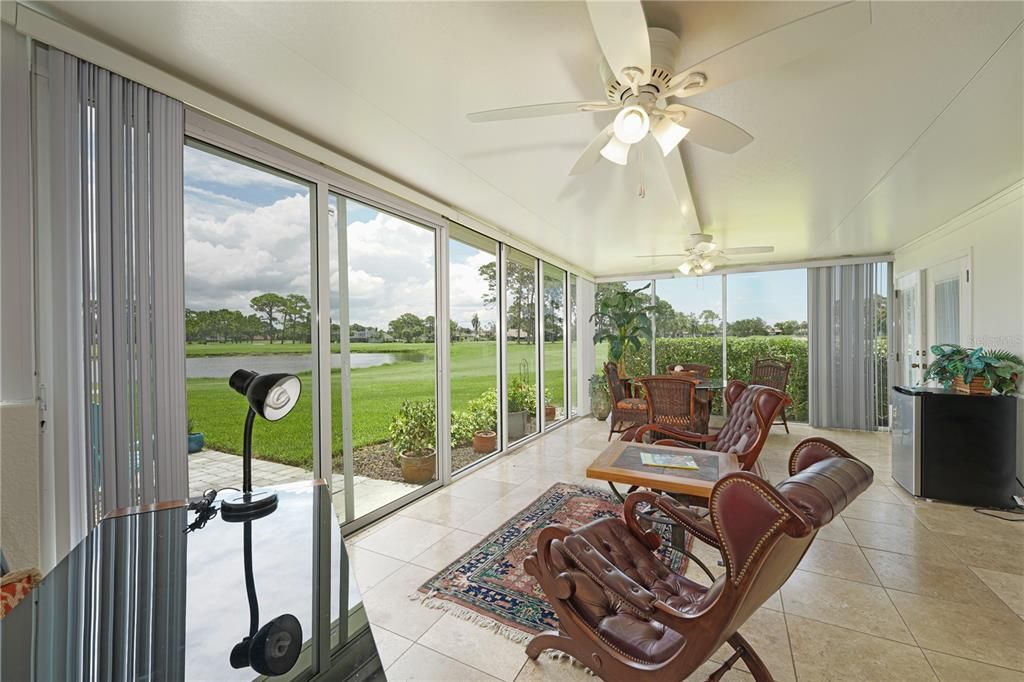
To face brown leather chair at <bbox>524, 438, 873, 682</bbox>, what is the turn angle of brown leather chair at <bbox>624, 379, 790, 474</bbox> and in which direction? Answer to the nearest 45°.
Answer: approximately 45° to its left

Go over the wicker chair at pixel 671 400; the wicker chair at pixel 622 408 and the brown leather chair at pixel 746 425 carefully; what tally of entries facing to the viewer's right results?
1

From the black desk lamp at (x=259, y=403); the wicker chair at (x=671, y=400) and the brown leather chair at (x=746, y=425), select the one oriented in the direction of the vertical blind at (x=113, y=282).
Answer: the brown leather chair

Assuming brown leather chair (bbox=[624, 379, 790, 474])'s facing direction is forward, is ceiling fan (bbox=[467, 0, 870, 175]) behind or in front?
in front

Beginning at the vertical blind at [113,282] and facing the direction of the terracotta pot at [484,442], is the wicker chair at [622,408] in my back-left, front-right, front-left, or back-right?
front-right

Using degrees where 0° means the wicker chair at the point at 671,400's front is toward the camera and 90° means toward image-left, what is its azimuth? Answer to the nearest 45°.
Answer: approximately 180°

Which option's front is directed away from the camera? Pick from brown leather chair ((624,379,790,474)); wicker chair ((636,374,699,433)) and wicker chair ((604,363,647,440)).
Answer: wicker chair ((636,374,699,433))

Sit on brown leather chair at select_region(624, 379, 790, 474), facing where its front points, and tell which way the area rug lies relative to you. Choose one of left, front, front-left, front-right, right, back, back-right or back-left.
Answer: front

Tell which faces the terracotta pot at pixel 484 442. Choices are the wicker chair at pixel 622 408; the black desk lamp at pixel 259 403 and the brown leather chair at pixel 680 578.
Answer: the brown leather chair

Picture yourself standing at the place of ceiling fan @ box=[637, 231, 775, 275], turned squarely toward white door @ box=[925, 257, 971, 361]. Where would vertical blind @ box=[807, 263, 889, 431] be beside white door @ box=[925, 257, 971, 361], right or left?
left

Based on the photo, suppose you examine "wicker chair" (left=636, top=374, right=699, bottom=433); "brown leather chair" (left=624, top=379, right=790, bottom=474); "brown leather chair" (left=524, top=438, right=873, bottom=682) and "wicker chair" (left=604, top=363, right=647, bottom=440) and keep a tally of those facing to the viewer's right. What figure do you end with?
1

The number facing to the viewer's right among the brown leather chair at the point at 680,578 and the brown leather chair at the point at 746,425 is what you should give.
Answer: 0

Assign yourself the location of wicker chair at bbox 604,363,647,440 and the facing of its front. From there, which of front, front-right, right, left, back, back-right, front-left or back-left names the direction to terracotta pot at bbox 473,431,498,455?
back-right

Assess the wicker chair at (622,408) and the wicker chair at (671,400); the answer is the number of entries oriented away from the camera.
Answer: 1

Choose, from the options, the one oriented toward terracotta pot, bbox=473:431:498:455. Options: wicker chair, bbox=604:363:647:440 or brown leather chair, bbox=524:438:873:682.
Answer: the brown leather chair

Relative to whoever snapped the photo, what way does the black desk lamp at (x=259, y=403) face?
facing the viewer and to the right of the viewer

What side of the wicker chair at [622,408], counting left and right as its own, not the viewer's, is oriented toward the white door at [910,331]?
front

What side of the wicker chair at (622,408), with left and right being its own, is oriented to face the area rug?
right

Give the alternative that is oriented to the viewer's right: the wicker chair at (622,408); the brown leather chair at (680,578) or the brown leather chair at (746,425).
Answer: the wicker chair

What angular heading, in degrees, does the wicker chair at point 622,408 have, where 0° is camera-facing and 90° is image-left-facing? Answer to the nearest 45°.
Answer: approximately 270°

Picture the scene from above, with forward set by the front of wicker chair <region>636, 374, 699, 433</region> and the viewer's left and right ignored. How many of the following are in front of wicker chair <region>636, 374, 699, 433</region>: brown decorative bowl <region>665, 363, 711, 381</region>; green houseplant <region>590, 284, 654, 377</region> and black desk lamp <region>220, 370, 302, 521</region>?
2
